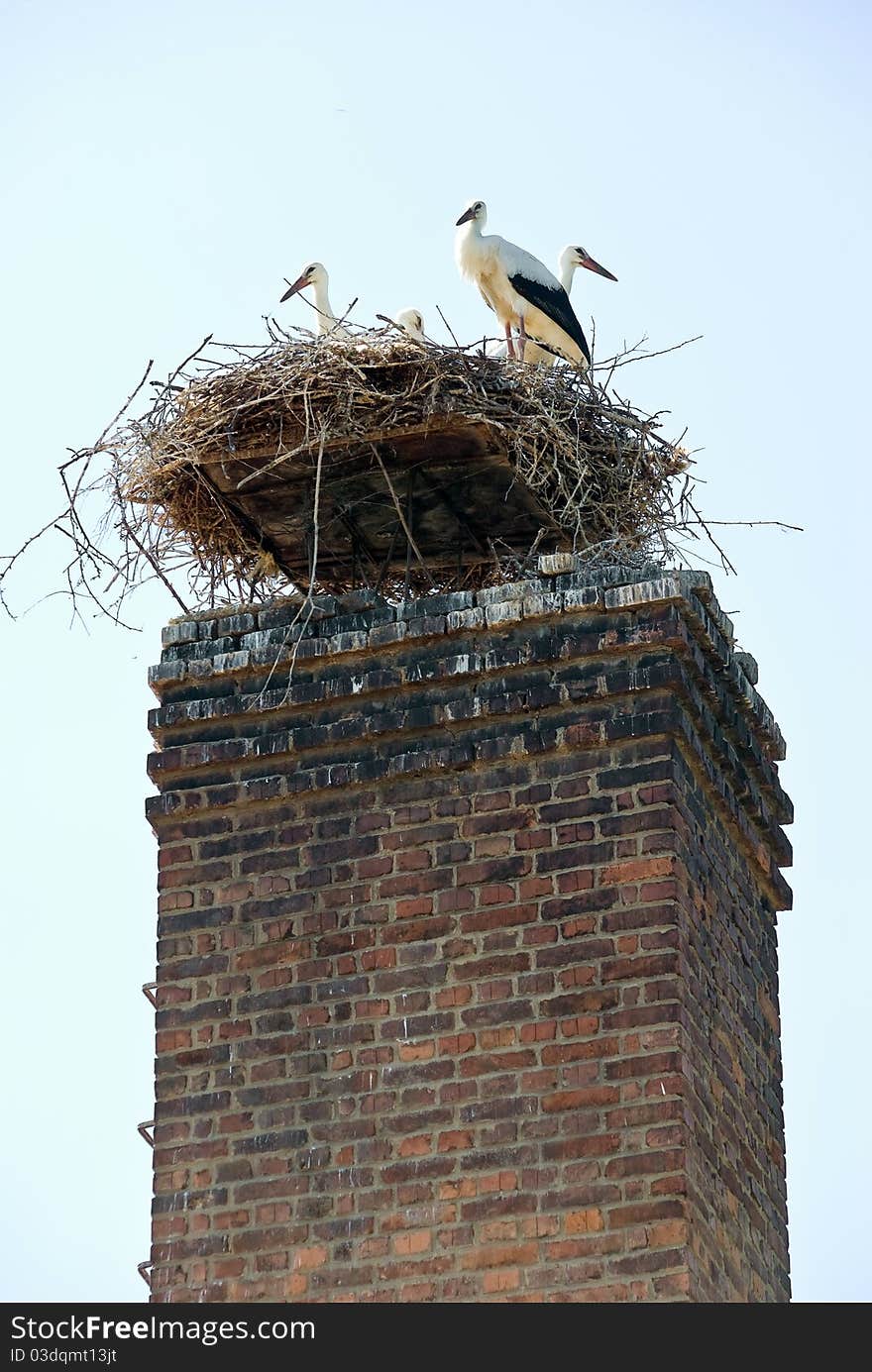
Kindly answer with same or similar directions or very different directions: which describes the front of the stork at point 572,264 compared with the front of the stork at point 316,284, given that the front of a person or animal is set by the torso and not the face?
very different directions

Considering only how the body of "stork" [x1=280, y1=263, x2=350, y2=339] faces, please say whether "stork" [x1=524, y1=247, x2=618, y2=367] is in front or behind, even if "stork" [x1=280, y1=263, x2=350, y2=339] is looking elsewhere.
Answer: behind

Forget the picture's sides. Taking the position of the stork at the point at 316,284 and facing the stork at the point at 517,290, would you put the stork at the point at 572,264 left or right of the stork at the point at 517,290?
left

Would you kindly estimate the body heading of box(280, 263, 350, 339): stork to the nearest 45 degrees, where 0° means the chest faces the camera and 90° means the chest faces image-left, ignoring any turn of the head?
approximately 90°

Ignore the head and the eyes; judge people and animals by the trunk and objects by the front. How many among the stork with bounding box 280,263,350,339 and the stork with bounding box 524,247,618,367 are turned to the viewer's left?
1

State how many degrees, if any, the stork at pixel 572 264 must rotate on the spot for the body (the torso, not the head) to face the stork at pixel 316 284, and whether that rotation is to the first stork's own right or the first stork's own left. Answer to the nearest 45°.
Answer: approximately 135° to the first stork's own right

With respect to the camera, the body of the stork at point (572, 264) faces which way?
to the viewer's right

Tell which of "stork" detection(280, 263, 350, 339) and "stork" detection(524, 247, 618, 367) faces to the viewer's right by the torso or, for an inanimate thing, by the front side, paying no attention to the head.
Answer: "stork" detection(524, 247, 618, 367)
